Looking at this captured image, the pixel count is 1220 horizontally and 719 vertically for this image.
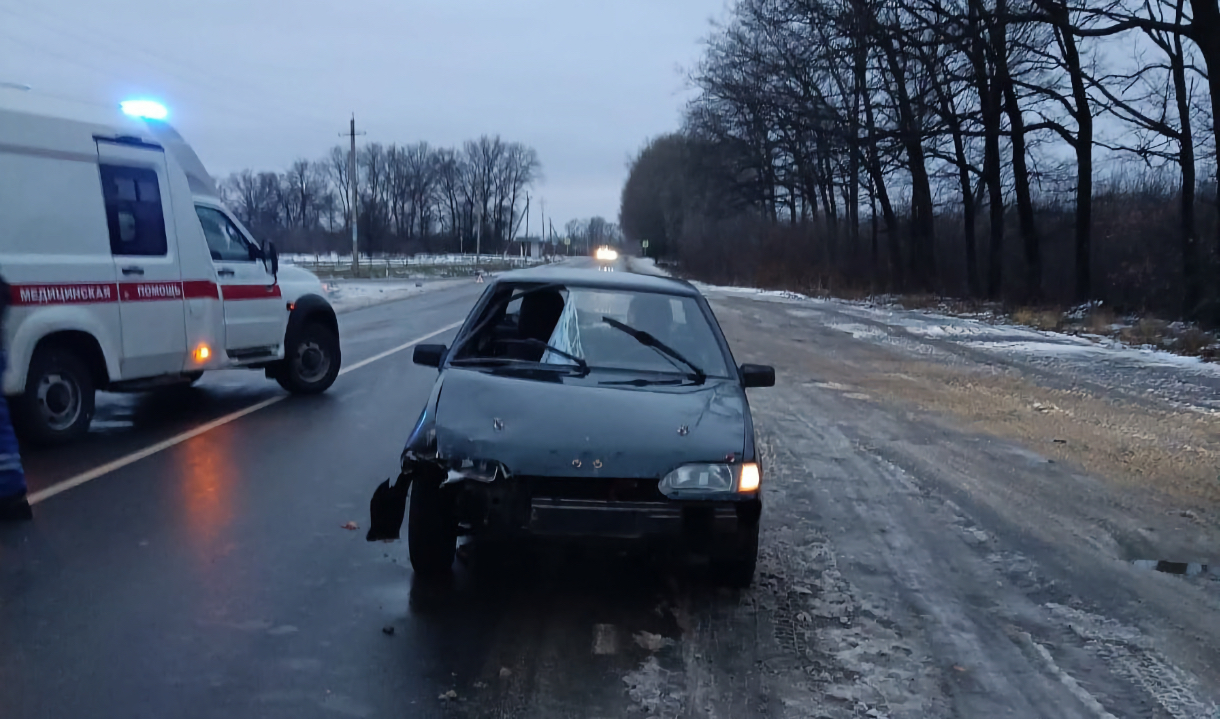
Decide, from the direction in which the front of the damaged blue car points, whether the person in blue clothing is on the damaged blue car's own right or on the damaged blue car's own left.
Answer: on the damaged blue car's own right

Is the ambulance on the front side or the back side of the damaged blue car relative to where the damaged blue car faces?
on the back side

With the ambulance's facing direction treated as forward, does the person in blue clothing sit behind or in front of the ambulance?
behind

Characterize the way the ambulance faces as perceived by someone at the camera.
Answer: facing away from the viewer and to the right of the viewer

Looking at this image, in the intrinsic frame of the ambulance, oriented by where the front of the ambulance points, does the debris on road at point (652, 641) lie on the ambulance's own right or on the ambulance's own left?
on the ambulance's own right

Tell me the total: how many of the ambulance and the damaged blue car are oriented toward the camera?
1

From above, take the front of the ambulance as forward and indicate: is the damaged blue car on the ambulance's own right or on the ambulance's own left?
on the ambulance's own right

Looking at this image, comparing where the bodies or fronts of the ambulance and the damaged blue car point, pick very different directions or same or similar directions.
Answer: very different directions

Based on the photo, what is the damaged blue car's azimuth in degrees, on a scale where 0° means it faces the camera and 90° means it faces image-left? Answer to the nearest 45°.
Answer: approximately 0°
